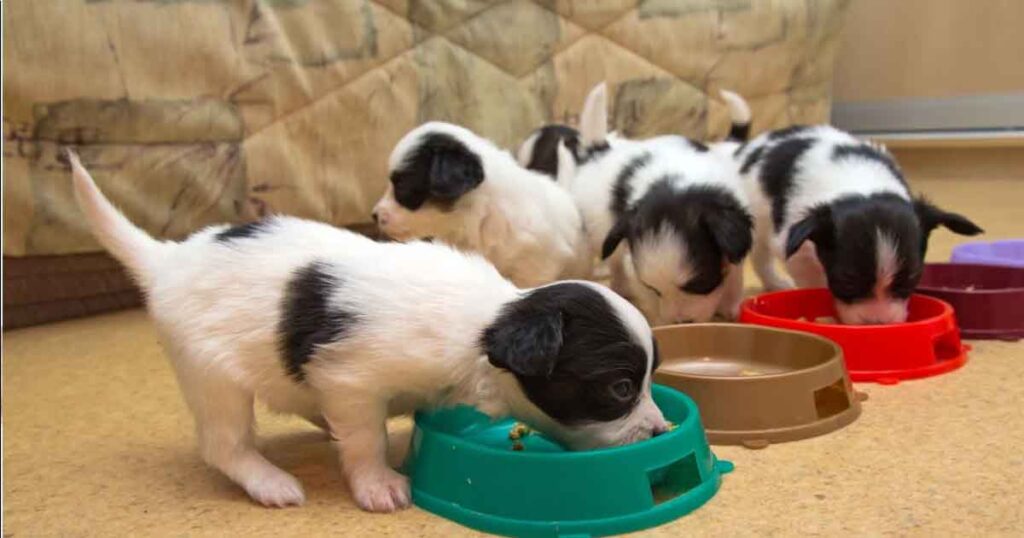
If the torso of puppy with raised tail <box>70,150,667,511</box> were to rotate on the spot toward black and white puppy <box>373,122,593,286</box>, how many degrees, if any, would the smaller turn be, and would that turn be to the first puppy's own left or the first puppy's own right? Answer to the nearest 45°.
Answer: approximately 90° to the first puppy's own left

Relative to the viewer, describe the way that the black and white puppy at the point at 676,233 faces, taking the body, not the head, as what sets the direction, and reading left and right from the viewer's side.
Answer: facing the viewer and to the right of the viewer

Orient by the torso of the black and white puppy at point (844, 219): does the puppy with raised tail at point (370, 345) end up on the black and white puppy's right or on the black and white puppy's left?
on the black and white puppy's right

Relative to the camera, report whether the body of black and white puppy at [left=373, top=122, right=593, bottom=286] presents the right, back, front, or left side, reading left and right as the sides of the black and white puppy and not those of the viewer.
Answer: left

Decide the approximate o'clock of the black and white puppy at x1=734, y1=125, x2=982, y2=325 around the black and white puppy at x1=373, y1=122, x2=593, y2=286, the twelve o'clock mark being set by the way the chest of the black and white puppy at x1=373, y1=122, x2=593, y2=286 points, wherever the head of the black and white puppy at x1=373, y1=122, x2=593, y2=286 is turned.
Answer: the black and white puppy at x1=734, y1=125, x2=982, y2=325 is roughly at 7 o'clock from the black and white puppy at x1=373, y1=122, x2=593, y2=286.

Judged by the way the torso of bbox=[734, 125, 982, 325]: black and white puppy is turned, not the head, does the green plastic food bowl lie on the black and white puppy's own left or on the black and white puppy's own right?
on the black and white puppy's own right

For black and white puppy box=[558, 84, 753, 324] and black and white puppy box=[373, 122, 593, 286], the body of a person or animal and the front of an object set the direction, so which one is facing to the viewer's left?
black and white puppy box=[373, 122, 593, 286]

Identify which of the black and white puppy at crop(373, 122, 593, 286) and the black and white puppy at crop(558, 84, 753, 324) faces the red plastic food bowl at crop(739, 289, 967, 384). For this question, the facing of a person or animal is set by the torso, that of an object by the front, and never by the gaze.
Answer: the black and white puppy at crop(558, 84, 753, 324)

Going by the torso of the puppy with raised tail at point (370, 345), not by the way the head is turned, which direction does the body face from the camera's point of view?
to the viewer's right

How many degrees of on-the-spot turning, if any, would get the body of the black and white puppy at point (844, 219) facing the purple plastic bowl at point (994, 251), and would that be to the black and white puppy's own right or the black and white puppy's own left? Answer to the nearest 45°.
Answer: approximately 90° to the black and white puppy's own left

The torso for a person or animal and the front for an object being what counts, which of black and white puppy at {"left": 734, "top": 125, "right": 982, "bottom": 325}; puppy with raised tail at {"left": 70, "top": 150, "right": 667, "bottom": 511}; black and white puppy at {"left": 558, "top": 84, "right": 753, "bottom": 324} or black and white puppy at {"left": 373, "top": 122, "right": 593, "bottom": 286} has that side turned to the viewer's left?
black and white puppy at {"left": 373, "top": 122, "right": 593, "bottom": 286}

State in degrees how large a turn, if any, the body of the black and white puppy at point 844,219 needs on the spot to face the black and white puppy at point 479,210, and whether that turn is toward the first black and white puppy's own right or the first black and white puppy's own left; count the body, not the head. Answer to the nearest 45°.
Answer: approximately 135° to the first black and white puppy's own right

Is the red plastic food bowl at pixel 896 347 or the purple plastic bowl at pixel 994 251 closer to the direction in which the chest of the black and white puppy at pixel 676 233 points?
the red plastic food bowl

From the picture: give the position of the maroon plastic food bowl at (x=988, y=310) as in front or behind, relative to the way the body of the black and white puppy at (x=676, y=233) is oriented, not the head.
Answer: in front

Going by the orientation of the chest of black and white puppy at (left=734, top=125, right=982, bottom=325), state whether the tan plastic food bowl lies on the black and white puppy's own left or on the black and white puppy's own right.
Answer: on the black and white puppy's own right

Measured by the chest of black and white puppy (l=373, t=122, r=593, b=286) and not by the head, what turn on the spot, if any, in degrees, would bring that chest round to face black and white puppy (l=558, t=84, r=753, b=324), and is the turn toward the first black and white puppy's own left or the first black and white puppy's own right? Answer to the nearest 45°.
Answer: approximately 135° to the first black and white puppy's own left
